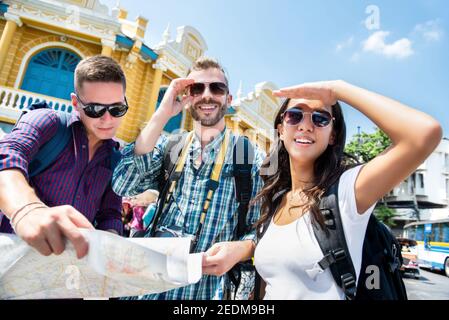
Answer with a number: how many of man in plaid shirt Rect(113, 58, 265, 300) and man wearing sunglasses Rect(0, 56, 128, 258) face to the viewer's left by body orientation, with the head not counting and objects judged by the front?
0

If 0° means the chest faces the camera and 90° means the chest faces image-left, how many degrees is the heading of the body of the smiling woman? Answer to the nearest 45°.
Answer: approximately 45°

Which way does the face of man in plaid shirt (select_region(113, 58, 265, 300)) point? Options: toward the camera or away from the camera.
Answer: toward the camera

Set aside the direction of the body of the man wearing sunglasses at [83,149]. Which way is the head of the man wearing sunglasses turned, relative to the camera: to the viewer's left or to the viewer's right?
to the viewer's right

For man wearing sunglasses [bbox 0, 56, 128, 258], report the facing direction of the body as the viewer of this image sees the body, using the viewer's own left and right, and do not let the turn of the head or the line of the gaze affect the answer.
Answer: facing the viewer and to the right of the viewer

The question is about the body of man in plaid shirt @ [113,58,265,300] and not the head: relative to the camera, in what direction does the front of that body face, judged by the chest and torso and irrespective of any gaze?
toward the camera

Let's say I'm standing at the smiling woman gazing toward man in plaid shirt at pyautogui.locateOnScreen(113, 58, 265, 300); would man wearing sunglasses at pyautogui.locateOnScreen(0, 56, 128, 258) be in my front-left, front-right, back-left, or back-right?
front-left
